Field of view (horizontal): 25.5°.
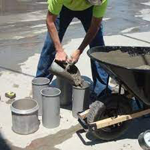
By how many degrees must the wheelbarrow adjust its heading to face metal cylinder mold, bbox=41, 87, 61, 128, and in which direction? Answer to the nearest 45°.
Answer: approximately 45° to its right

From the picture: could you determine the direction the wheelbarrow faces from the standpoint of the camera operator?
facing the viewer and to the left of the viewer

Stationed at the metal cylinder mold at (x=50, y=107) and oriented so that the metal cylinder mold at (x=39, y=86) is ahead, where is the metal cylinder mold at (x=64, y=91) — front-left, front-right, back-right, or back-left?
front-right

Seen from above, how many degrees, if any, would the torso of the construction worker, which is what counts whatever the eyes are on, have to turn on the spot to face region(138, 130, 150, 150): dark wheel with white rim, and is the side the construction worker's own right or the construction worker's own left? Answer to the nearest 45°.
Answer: approximately 45° to the construction worker's own left

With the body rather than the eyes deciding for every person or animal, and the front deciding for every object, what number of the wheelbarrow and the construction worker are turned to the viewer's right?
0

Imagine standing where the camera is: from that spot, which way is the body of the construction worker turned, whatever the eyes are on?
toward the camera

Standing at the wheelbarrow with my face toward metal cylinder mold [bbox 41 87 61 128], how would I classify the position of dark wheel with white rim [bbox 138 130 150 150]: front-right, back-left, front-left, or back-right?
back-left

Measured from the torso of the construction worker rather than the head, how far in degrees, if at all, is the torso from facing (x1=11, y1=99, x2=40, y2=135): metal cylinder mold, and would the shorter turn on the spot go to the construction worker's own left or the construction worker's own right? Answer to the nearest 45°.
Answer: approximately 45° to the construction worker's own right
